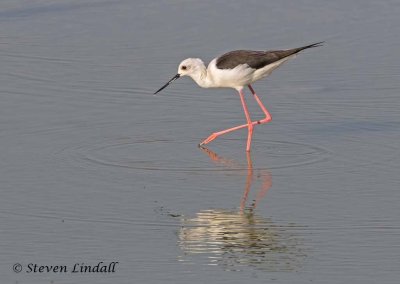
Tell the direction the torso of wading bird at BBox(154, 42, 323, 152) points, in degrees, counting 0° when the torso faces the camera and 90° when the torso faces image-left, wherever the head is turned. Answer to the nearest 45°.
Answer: approximately 90°
